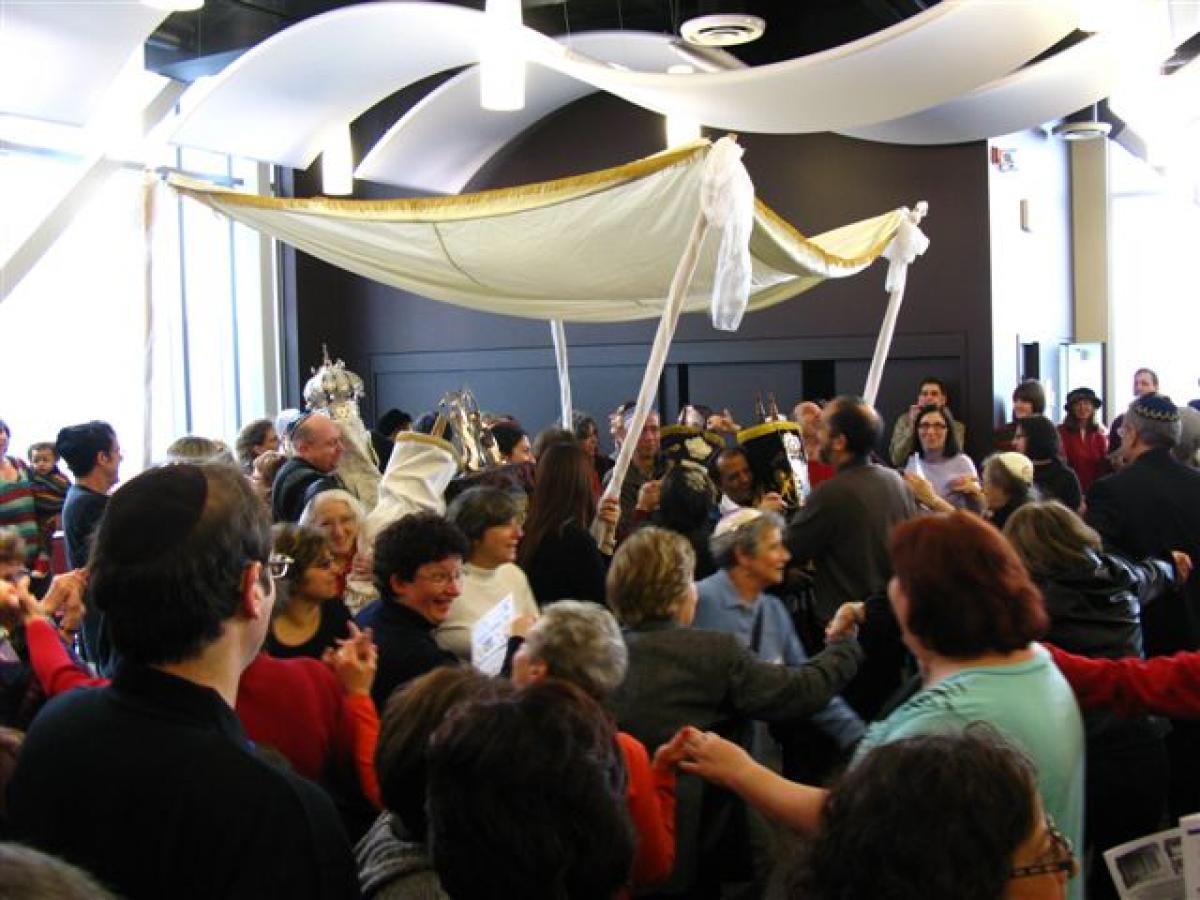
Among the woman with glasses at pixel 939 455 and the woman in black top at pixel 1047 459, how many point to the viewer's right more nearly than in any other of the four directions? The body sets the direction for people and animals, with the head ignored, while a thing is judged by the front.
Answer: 0

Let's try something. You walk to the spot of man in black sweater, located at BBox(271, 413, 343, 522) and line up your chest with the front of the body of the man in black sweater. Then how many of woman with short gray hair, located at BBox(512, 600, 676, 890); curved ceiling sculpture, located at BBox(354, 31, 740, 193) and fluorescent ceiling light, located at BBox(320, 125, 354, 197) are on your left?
2

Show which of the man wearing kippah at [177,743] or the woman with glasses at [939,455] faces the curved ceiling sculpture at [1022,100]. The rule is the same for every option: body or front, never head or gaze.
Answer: the man wearing kippah

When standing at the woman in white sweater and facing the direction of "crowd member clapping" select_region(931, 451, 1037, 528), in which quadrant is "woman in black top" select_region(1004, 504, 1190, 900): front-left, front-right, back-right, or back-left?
front-right

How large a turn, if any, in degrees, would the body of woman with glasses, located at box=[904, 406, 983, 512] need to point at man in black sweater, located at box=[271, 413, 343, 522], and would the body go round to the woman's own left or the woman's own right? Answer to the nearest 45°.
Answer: approximately 45° to the woman's own right

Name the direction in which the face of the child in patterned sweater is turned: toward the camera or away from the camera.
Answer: toward the camera

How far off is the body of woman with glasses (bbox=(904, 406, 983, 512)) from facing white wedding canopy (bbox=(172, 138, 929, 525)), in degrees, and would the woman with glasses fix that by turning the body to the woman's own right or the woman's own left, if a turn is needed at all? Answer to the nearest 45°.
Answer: approximately 45° to the woman's own right

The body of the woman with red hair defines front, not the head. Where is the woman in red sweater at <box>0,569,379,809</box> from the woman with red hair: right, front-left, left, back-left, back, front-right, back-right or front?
front-left

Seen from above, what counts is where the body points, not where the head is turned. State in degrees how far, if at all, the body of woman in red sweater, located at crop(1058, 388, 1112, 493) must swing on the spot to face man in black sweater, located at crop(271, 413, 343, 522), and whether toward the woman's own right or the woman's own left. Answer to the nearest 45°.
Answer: approximately 45° to the woman's own right

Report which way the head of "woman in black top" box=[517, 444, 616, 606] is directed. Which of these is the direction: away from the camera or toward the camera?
away from the camera

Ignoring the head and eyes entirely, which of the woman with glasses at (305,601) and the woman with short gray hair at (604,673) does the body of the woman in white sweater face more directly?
the woman with short gray hair

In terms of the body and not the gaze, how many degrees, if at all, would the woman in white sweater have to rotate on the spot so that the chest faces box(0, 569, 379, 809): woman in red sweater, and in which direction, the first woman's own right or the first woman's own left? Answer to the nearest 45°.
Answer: approximately 90° to the first woman's own right

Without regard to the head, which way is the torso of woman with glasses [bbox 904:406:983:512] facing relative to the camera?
toward the camera
